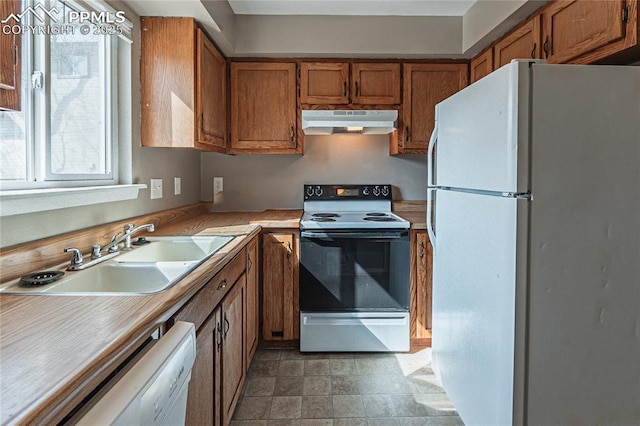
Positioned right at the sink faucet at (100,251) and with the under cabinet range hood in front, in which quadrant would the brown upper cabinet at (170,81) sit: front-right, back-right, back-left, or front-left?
front-left

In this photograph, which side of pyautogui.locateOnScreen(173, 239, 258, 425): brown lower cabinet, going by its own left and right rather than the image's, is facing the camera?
right

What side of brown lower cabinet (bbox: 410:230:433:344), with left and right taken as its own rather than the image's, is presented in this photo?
front

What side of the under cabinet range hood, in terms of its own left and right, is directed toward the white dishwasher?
front

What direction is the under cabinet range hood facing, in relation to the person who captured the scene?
facing the viewer

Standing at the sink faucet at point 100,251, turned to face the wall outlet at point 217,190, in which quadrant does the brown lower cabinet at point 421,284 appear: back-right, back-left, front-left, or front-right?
front-right

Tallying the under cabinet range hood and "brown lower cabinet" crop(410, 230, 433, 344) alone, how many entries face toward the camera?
2

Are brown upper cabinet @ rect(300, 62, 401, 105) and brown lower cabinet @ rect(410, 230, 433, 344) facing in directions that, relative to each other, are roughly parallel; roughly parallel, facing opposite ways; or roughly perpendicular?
roughly parallel

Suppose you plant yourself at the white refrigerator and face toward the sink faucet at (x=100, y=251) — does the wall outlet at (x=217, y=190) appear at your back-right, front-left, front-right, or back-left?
front-right

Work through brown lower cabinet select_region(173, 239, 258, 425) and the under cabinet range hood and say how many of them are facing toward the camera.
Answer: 1

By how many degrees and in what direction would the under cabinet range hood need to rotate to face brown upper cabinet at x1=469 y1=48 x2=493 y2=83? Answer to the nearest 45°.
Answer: approximately 90° to its left

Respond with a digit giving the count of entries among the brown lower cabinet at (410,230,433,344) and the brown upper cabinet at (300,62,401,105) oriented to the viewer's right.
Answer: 0

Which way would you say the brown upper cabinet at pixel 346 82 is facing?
toward the camera

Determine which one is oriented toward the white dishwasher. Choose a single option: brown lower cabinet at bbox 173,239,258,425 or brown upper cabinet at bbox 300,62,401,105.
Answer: the brown upper cabinet
